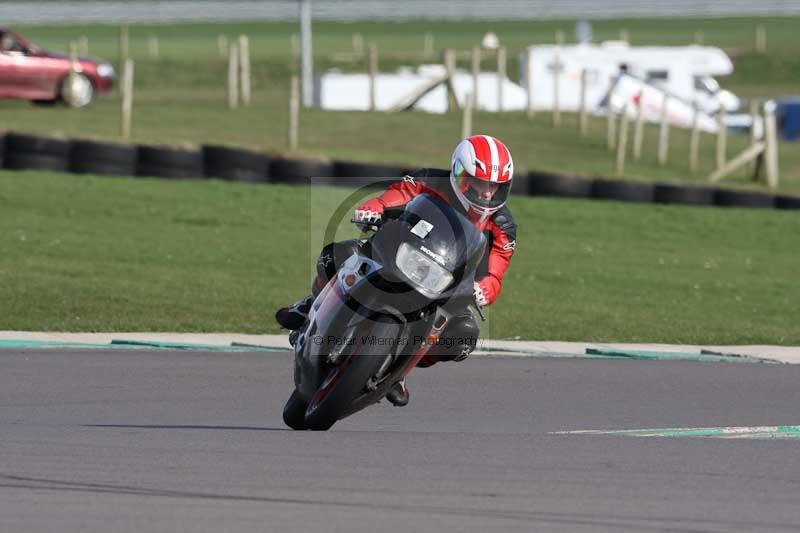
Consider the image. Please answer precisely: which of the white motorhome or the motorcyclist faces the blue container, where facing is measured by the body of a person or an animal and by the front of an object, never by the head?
the white motorhome

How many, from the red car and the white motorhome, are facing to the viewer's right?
2

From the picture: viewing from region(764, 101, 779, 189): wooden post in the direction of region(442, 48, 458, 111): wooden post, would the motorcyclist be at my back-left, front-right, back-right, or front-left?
back-left

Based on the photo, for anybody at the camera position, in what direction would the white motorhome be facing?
facing to the right of the viewer

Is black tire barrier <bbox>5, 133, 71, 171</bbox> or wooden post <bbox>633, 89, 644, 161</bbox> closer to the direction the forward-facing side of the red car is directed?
the wooden post

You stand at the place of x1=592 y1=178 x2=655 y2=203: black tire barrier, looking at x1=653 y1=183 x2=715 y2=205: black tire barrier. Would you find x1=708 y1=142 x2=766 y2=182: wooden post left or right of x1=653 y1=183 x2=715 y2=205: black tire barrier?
left

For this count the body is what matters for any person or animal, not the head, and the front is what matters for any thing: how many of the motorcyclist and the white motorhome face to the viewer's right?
1

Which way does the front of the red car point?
to the viewer's right

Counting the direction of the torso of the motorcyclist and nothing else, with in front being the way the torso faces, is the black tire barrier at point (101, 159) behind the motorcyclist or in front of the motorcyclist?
behind

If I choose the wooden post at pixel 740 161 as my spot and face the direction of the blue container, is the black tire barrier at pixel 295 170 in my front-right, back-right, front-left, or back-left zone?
back-left

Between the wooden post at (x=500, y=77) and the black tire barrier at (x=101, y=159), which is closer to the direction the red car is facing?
the wooden post

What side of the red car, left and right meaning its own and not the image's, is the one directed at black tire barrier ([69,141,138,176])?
right

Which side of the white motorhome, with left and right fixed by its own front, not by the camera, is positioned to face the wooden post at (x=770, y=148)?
right

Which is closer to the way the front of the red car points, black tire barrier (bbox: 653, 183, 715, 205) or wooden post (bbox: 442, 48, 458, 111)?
the wooden post
